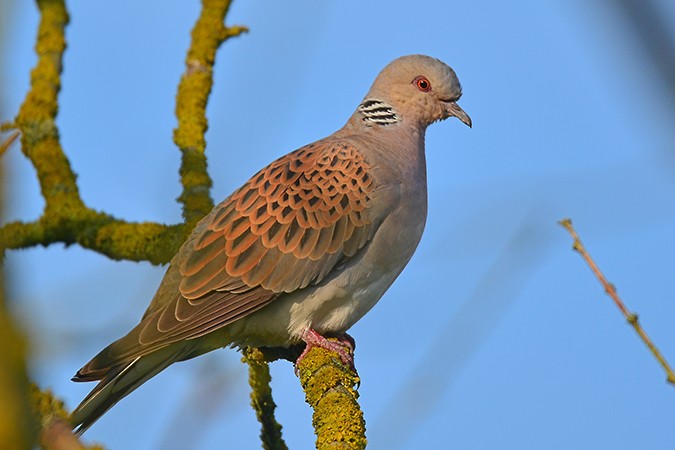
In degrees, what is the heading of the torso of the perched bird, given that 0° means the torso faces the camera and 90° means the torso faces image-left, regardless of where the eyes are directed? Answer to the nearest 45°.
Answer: approximately 270°
